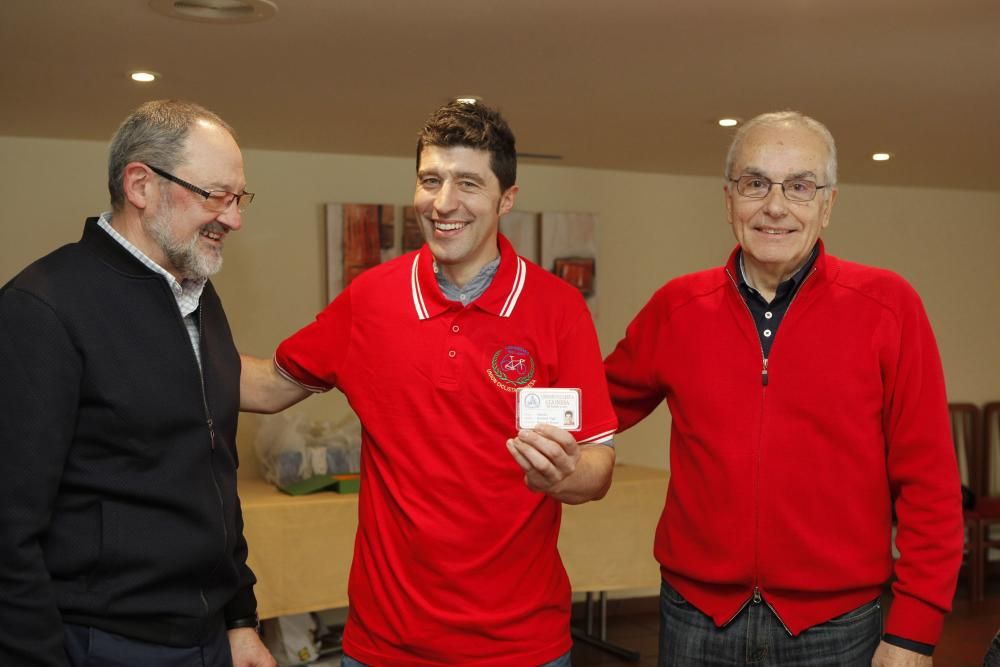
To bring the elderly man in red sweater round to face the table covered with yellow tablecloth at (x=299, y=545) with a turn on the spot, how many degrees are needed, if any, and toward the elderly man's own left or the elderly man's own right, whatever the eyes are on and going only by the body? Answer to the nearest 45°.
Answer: approximately 135° to the elderly man's own right

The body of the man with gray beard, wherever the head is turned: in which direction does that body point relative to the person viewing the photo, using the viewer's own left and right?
facing the viewer and to the right of the viewer

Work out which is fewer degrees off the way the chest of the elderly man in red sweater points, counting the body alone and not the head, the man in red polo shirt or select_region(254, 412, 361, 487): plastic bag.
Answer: the man in red polo shirt

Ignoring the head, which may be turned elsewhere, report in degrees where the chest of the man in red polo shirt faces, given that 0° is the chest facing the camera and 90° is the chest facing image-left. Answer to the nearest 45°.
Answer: approximately 0°

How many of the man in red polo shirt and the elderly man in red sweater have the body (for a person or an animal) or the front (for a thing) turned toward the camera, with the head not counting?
2

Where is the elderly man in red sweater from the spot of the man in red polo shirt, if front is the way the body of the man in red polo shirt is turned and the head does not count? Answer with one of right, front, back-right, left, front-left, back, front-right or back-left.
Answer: left

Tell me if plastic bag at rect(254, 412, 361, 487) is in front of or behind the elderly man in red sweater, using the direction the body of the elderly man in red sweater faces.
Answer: behind

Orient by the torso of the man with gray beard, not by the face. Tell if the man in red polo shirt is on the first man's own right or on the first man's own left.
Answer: on the first man's own left

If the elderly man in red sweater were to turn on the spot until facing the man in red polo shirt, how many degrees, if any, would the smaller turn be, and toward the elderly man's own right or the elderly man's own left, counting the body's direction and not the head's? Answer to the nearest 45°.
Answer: approximately 90° to the elderly man's own right

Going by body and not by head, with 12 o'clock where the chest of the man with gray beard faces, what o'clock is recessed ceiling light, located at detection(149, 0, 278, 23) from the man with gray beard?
The recessed ceiling light is roughly at 8 o'clock from the man with gray beard.
